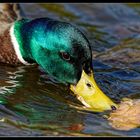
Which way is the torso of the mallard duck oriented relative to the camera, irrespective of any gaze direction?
to the viewer's right
